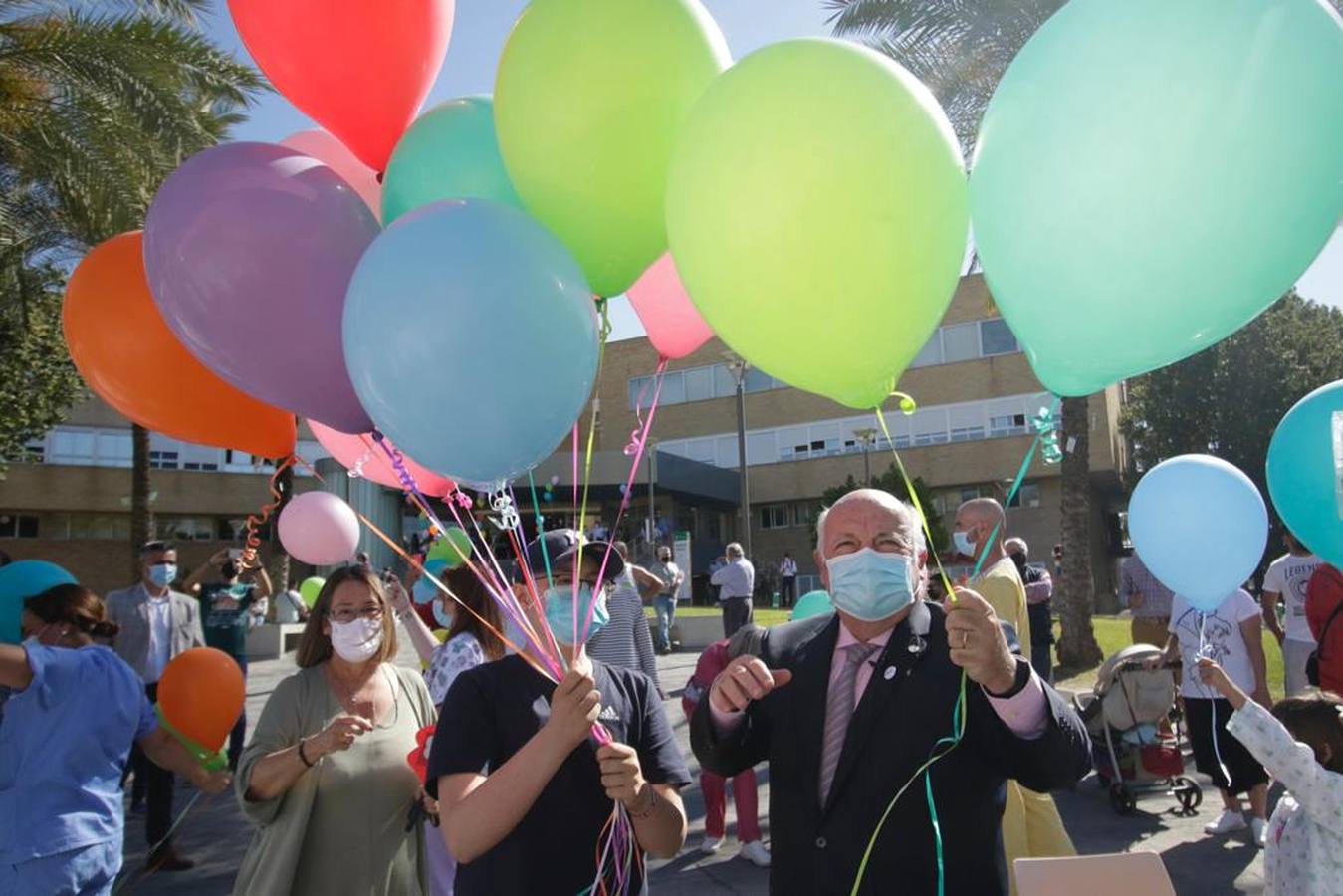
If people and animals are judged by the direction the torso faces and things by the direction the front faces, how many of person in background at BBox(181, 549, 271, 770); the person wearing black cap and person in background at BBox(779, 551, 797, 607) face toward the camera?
3

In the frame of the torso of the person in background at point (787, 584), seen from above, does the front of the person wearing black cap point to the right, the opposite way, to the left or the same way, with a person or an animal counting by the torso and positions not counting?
the same way

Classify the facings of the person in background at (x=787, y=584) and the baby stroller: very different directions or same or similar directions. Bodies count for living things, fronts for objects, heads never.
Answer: very different directions

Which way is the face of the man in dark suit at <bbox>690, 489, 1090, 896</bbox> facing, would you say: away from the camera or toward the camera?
toward the camera

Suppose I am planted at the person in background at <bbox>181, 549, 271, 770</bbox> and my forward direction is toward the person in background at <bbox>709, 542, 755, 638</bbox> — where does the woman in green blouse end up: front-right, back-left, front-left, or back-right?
back-right

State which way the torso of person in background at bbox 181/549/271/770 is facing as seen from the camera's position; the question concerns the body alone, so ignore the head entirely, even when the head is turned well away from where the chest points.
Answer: toward the camera

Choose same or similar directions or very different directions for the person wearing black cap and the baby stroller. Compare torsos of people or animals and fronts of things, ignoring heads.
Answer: very different directions

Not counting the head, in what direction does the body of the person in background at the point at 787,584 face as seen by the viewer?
toward the camera

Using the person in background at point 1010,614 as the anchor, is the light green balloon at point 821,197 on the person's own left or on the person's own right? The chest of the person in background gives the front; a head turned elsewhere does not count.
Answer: on the person's own left

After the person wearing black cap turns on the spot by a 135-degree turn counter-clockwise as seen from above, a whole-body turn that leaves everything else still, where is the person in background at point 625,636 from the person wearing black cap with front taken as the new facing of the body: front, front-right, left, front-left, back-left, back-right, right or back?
front-left

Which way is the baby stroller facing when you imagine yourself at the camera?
facing away from the viewer and to the left of the viewer

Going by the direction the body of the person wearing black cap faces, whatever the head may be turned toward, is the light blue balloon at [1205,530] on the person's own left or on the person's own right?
on the person's own left

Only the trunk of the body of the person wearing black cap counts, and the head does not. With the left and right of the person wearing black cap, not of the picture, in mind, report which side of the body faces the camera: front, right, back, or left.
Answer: front

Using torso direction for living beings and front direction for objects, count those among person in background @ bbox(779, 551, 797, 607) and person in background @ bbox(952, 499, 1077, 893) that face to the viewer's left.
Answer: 1
